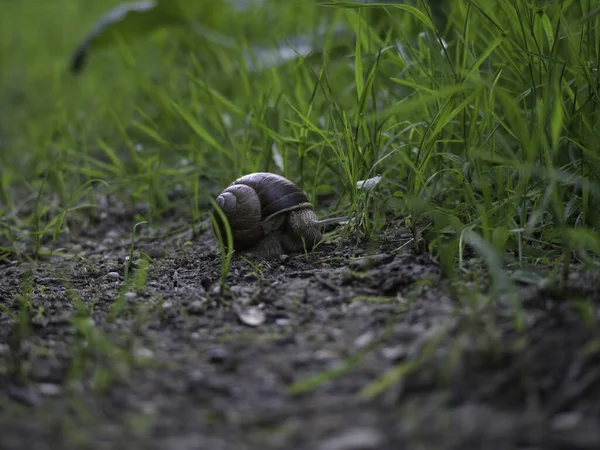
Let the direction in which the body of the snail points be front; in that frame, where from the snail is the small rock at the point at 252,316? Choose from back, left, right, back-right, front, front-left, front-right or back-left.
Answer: right

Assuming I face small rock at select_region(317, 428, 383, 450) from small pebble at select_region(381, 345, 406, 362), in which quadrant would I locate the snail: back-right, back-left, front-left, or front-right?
back-right

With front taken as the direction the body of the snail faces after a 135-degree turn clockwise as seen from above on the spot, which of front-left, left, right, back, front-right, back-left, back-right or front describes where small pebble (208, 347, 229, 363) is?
front-left

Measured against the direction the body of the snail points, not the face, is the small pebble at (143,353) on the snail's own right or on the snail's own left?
on the snail's own right

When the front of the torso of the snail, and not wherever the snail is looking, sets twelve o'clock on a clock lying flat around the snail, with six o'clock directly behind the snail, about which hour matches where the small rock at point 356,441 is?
The small rock is roughly at 3 o'clock from the snail.

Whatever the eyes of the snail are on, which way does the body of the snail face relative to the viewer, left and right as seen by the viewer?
facing to the right of the viewer

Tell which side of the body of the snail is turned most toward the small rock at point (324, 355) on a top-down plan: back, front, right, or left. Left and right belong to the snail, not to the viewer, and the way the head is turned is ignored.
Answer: right

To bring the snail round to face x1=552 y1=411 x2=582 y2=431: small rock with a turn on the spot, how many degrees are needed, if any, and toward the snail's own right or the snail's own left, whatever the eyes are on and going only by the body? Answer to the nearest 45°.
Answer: approximately 90° to the snail's own right

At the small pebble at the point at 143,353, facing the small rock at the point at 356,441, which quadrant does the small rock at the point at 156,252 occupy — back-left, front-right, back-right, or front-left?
back-left

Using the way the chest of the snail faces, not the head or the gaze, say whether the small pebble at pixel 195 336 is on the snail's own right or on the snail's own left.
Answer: on the snail's own right

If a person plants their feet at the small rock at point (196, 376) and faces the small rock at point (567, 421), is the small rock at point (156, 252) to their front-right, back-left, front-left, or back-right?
back-left
